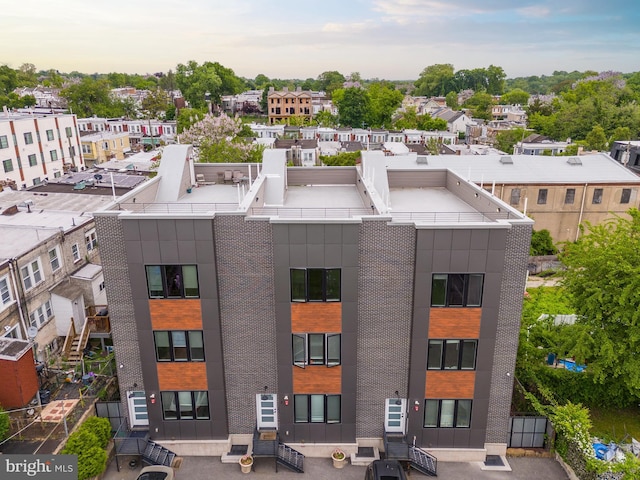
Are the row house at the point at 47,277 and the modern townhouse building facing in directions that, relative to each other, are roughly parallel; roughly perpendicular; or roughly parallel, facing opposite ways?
roughly perpendicular

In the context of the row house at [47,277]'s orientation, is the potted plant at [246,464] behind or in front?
behind

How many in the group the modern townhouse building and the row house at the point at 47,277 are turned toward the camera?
1

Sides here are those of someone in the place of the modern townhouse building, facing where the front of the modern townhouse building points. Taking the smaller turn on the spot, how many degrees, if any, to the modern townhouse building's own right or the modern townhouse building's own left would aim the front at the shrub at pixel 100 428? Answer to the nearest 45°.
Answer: approximately 90° to the modern townhouse building's own right

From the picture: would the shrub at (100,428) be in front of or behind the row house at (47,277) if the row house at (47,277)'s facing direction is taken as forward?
behind

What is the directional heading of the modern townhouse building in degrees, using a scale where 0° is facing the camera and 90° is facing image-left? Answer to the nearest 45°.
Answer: approximately 0°

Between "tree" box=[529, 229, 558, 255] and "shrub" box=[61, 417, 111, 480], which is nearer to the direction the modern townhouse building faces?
the shrub

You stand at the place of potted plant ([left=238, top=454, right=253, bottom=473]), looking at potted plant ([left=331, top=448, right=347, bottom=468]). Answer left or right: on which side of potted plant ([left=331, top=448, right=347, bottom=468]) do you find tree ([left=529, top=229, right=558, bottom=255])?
left

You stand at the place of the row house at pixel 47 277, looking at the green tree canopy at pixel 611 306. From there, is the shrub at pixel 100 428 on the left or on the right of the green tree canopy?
right

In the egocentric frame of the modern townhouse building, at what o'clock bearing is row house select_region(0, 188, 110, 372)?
The row house is roughly at 4 o'clock from the modern townhouse building.

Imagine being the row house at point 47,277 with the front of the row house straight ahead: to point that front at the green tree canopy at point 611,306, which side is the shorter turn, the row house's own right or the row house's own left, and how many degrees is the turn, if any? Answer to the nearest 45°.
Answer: approximately 180°
